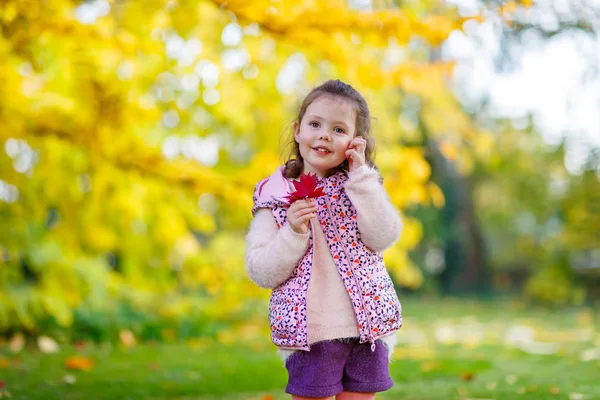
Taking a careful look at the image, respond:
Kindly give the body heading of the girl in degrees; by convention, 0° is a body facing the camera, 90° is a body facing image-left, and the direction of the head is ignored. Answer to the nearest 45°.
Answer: approximately 0°

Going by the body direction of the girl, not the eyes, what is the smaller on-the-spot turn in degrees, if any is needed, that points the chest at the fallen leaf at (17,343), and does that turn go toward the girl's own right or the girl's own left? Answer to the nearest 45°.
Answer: approximately 135° to the girl's own right
